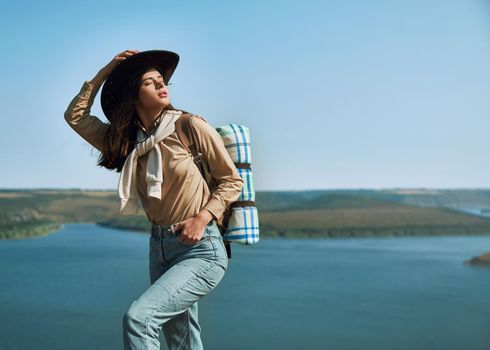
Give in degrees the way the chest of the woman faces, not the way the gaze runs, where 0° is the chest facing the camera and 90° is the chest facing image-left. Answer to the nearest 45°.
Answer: approximately 45°
